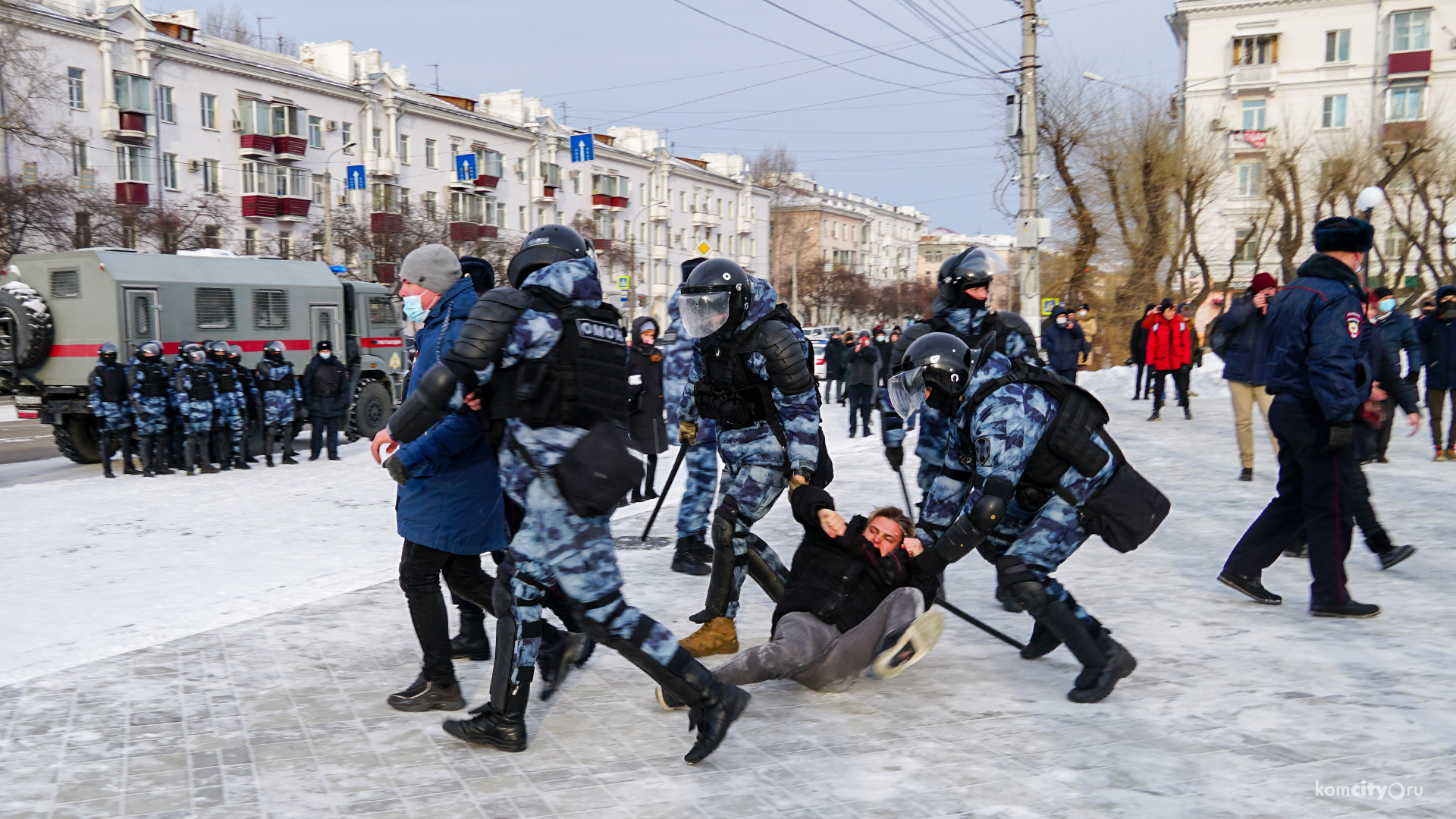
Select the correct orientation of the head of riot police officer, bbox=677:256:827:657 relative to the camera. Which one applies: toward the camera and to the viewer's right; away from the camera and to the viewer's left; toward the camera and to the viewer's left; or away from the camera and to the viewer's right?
toward the camera and to the viewer's left

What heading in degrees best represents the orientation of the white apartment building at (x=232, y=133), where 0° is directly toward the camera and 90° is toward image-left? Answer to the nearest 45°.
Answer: approximately 315°

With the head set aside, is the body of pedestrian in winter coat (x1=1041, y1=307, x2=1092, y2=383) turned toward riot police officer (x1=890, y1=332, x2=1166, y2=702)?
yes

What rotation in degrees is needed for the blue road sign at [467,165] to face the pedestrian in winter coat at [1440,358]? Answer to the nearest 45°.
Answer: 0° — it already faces them

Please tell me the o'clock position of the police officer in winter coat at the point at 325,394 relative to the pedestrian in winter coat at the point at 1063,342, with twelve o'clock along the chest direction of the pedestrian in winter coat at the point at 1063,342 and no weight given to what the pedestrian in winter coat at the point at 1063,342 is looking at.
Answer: the police officer in winter coat at the point at 325,394 is roughly at 2 o'clock from the pedestrian in winter coat at the point at 1063,342.

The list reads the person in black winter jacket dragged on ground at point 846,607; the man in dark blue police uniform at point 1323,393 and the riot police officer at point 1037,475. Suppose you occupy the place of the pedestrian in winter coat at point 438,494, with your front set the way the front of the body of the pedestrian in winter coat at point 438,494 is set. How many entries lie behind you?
3

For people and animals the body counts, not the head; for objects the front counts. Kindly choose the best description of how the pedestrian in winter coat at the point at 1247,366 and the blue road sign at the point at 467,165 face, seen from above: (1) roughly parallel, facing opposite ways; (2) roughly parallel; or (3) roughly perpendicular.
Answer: roughly parallel

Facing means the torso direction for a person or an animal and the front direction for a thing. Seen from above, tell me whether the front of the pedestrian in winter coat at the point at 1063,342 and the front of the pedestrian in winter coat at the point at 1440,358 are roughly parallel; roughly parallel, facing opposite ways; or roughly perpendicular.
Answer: roughly parallel

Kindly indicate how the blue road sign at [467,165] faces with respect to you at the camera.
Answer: facing the viewer

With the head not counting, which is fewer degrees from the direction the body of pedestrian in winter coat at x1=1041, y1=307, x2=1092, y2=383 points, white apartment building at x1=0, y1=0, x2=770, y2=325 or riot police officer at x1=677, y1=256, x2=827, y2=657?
the riot police officer

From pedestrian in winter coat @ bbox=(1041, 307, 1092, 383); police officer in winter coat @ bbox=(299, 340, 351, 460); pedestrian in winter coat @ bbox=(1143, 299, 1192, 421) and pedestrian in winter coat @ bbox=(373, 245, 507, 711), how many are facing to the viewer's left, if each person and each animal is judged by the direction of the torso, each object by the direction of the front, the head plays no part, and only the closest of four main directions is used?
1

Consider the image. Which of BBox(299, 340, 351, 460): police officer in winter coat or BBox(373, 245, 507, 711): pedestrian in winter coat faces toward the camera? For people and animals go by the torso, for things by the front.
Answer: BBox(299, 340, 351, 460): police officer in winter coat

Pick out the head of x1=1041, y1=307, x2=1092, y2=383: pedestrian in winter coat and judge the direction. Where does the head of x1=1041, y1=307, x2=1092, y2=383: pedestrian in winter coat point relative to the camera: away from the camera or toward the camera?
toward the camera

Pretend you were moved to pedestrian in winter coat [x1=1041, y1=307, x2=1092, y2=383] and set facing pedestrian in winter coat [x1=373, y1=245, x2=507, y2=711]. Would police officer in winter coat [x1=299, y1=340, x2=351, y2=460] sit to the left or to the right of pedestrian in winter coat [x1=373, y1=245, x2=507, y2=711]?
right

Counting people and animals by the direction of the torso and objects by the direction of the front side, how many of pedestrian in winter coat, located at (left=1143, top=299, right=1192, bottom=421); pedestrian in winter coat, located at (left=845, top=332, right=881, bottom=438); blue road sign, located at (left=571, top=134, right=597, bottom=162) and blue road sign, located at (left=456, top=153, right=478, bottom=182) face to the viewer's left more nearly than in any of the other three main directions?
0
